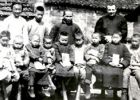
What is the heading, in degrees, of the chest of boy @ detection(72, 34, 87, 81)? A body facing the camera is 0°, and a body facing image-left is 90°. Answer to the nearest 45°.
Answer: approximately 0°

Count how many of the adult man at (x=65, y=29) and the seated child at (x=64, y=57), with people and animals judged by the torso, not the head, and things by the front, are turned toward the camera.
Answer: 2

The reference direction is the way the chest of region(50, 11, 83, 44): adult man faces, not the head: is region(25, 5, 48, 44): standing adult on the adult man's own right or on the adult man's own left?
on the adult man's own right

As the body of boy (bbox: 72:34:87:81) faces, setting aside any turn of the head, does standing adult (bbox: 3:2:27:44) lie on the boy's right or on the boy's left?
on the boy's right

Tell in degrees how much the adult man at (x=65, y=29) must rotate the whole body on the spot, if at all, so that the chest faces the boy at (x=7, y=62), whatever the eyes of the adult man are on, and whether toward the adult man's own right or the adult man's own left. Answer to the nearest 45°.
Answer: approximately 45° to the adult man's own right
